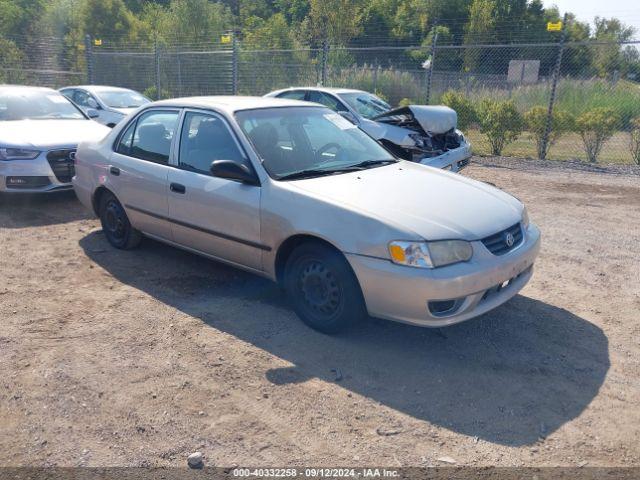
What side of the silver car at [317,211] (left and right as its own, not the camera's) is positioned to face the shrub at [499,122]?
left

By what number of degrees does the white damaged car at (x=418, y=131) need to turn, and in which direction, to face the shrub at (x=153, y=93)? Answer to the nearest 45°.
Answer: approximately 180°

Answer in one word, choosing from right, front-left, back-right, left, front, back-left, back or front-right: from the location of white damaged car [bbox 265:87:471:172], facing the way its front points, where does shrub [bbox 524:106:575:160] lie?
left

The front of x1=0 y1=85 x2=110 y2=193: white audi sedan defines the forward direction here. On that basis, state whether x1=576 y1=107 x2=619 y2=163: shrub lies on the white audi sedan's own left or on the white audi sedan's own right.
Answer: on the white audi sedan's own left

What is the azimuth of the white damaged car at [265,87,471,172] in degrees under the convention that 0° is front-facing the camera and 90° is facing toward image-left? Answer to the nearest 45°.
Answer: approximately 315°

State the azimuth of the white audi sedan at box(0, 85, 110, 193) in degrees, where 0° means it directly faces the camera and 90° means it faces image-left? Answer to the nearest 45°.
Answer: approximately 315°
